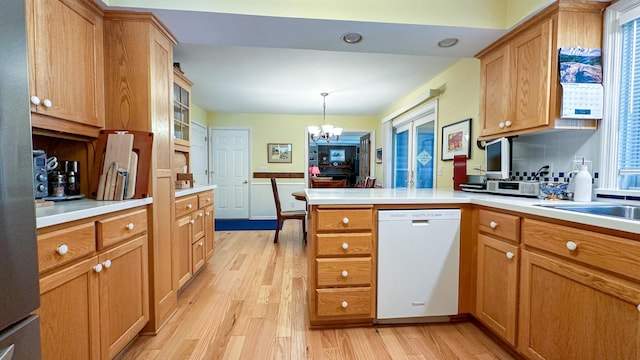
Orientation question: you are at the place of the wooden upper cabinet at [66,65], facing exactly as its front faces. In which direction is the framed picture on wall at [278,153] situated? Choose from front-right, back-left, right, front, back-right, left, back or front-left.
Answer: left

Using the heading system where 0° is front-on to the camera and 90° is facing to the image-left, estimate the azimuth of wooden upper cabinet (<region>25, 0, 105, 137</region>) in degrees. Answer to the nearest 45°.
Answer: approximately 315°

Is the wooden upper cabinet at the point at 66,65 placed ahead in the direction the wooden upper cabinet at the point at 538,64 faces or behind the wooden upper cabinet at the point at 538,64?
ahead

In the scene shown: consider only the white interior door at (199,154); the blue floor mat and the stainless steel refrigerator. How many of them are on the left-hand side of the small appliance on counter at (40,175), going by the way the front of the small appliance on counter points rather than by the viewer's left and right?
2

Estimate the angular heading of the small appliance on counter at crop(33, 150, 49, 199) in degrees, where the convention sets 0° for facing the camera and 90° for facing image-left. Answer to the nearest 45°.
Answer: approximately 315°

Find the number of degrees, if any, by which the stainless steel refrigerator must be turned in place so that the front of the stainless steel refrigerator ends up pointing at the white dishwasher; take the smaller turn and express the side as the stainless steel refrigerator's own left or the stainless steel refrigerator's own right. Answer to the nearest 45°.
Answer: approximately 45° to the stainless steel refrigerator's own left

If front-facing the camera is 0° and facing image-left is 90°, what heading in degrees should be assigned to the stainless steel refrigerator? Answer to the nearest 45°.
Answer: approximately 315°

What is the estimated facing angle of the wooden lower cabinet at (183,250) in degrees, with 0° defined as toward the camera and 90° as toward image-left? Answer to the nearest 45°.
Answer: approximately 270°

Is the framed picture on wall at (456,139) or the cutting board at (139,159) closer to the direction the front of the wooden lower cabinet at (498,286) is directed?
the cutting board

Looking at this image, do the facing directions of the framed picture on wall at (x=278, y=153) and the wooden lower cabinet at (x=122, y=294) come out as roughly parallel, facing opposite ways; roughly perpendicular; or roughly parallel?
roughly perpendicular

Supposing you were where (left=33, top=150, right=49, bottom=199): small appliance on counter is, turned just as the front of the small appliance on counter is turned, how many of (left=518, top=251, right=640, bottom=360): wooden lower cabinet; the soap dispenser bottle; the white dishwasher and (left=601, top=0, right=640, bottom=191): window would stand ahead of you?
4
